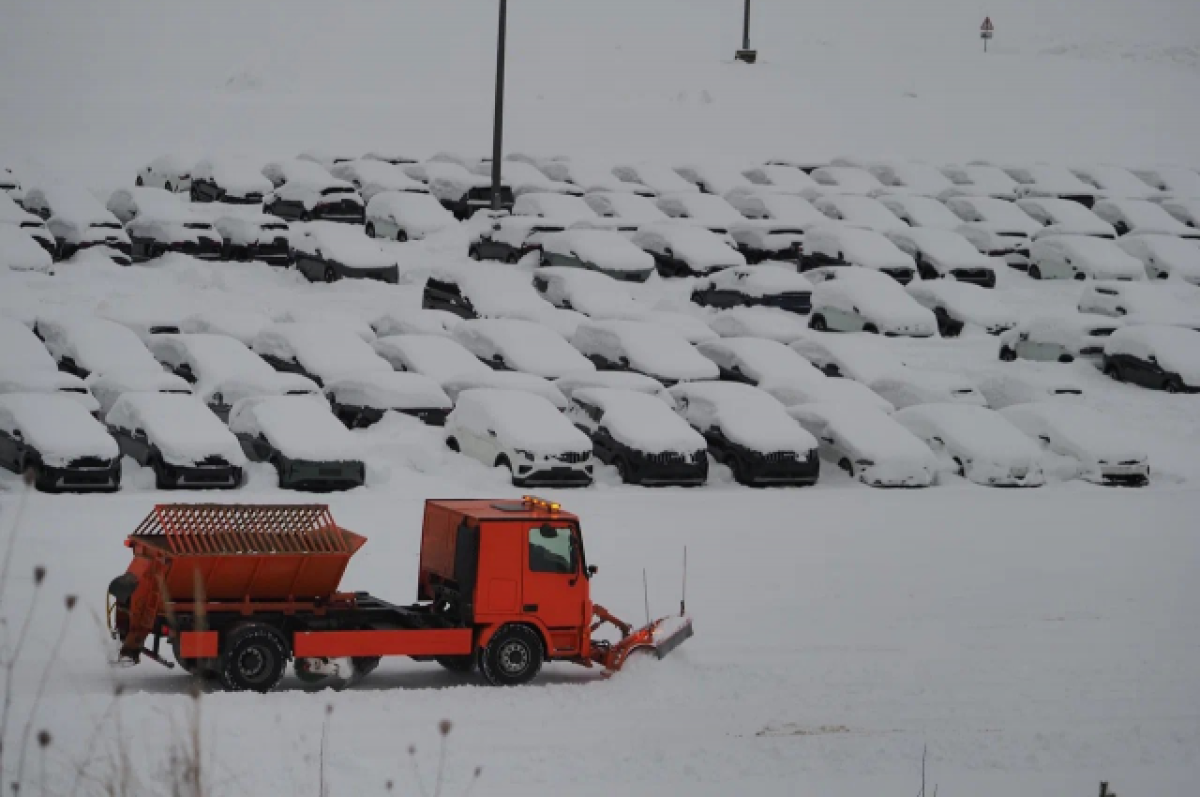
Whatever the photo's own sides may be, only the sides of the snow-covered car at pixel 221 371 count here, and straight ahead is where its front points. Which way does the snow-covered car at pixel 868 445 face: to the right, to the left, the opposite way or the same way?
the same way

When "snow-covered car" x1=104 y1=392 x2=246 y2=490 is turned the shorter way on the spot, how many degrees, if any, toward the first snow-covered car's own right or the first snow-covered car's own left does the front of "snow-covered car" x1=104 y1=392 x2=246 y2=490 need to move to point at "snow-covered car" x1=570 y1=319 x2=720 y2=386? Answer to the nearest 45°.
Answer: approximately 90° to the first snow-covered car's own left

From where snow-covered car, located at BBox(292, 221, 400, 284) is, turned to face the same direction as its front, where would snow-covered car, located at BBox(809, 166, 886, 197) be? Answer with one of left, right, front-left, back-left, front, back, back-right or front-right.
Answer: left

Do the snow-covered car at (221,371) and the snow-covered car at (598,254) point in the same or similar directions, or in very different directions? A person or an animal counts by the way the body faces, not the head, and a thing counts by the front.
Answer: same or similar directions

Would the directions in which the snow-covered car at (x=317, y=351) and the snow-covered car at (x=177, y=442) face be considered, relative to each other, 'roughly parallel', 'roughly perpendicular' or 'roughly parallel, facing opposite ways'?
roughly parallel

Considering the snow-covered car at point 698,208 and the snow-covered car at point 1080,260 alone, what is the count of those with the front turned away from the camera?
0

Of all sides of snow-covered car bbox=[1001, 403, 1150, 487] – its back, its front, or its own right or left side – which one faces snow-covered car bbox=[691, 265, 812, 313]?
back

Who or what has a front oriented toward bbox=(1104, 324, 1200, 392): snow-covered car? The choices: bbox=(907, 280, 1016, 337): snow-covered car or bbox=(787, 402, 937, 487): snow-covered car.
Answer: bbox=(907, 280, 1016, 337): snow-covered car

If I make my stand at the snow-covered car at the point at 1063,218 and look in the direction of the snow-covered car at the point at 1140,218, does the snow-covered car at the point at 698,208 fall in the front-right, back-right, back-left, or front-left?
back-left

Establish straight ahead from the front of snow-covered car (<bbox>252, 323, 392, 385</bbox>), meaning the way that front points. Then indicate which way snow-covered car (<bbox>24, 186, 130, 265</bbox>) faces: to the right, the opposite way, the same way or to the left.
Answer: the same way

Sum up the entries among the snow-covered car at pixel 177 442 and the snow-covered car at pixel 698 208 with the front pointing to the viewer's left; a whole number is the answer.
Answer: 0

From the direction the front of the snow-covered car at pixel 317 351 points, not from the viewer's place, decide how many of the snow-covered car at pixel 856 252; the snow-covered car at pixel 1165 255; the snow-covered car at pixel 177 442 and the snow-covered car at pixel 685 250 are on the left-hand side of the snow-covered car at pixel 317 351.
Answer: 3

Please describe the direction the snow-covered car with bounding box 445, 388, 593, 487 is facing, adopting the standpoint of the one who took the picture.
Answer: facing the viewer and to the right of the viewer

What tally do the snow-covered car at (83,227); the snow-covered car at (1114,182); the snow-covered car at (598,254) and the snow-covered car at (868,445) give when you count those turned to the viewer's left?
0

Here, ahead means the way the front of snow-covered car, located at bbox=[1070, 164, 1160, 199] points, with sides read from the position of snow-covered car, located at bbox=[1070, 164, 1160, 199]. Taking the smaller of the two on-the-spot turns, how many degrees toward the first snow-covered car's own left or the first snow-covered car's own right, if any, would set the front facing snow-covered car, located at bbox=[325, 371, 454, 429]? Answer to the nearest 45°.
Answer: approximately 45° to the first snow-covered car's own right

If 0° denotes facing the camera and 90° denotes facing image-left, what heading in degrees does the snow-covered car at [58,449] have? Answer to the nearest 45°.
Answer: approximately 315°
